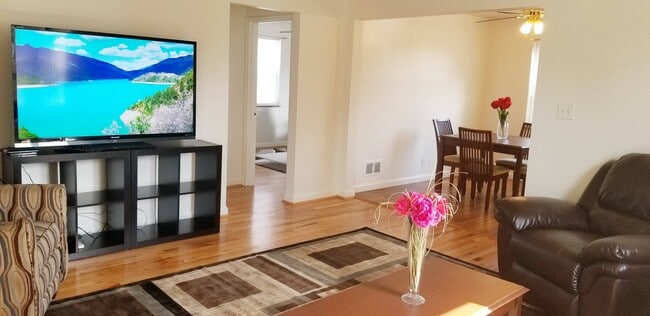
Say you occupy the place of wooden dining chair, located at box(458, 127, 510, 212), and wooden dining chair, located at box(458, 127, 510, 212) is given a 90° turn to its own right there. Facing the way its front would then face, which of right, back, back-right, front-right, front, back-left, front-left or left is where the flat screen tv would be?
right

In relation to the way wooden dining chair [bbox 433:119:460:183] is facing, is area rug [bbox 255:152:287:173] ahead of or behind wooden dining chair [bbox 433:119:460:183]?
behind

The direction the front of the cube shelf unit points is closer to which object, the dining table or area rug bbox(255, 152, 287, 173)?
the dining table

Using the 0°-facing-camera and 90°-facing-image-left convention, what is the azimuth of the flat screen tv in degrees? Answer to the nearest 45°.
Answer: approximately 315°

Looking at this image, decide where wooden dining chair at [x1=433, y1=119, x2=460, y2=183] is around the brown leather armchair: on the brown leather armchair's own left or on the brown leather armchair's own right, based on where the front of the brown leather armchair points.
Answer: on the brown leather armchair's own right

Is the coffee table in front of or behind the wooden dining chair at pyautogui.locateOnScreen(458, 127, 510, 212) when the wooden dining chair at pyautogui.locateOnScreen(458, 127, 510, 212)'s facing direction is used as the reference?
behind

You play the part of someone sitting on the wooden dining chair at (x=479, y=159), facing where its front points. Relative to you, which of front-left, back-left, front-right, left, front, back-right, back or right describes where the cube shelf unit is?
back

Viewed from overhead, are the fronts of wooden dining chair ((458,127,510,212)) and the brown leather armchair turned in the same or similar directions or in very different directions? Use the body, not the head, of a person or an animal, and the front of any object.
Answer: very different directions

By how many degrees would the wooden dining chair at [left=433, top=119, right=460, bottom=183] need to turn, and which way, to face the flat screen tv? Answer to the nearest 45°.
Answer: approximately 90° to its right

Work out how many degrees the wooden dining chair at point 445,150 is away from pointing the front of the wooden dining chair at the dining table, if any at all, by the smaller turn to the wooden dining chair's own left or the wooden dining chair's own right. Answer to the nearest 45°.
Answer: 0° — it already faces it

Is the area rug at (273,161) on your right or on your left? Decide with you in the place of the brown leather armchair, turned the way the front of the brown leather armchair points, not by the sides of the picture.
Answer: on your right

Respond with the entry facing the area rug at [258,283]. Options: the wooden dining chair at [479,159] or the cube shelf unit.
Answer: the cube shelf unit

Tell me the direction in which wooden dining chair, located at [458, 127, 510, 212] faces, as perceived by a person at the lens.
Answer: facing away from the viewer and to the right of the viewer

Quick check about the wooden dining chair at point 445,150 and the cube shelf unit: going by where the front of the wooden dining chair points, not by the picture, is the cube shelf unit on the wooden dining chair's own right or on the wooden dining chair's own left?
on the wooden dining chair's own right

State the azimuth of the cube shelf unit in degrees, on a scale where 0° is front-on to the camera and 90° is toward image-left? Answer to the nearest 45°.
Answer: approximately 315°
